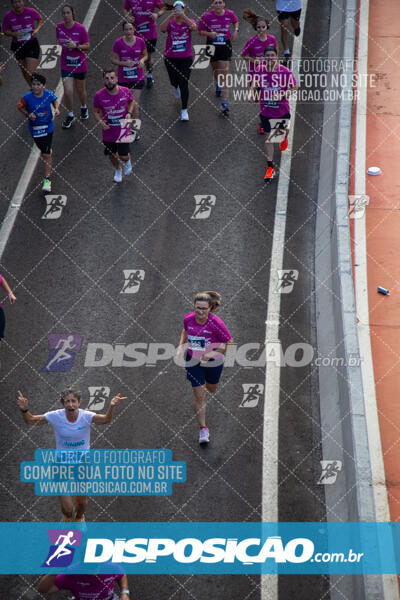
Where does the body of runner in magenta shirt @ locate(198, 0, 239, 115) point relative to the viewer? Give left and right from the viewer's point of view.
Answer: facing the viewer

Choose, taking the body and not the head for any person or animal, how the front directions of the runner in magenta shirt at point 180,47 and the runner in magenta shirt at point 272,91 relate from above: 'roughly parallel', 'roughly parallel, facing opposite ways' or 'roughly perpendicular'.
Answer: roughly parallel

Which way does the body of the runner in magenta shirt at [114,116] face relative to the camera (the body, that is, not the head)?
toward the camera

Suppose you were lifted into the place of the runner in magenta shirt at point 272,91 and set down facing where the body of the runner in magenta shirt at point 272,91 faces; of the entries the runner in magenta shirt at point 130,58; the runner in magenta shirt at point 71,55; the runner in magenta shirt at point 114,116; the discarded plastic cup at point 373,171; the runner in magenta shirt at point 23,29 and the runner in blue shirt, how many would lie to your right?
5

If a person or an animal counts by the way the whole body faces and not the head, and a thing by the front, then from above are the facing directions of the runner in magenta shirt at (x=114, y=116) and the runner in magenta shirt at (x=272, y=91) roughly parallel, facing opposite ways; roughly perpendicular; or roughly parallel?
roughly parallel

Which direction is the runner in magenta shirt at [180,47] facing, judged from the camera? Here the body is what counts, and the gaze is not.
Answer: toward the camera

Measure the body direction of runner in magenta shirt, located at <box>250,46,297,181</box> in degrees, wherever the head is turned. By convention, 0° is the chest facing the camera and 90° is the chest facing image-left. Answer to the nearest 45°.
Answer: approximately 0°

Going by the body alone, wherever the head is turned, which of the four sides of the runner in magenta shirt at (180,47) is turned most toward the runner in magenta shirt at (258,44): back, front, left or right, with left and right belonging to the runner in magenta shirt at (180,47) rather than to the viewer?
left

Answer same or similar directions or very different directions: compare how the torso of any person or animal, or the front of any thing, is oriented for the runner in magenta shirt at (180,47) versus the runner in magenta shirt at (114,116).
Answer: same or similar directions
